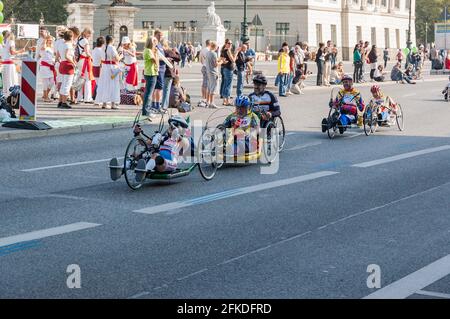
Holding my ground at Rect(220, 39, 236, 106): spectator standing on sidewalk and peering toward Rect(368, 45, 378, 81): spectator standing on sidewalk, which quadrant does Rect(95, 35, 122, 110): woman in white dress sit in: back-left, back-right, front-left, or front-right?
back-left

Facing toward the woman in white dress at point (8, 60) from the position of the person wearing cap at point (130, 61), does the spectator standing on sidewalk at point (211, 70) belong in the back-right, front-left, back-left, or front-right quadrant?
back-left

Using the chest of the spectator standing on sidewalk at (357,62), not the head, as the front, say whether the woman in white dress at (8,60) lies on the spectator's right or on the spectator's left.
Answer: on the spectator's right

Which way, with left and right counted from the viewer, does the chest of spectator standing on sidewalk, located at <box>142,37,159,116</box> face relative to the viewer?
facing to the right of the viewer

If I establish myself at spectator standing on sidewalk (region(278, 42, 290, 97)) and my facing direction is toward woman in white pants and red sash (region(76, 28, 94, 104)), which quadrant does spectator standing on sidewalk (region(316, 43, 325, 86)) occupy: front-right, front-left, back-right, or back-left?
back-right

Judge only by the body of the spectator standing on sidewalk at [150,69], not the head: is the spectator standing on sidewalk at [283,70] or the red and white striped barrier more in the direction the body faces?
the spectator standing on sidewalk

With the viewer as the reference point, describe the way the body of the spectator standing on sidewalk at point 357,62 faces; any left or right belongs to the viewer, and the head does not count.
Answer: facing the viewer and to the right of the viewer
